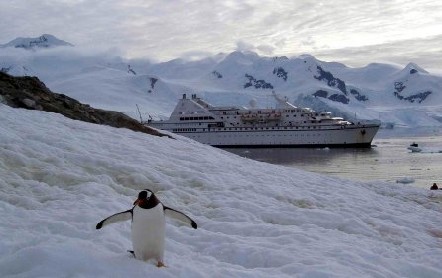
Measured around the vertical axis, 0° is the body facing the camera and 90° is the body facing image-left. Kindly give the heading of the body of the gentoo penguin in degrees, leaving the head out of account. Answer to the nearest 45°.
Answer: approximately 0°

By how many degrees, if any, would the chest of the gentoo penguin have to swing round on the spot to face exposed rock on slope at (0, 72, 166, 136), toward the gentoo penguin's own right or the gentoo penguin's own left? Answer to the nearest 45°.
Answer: approximately 180°
